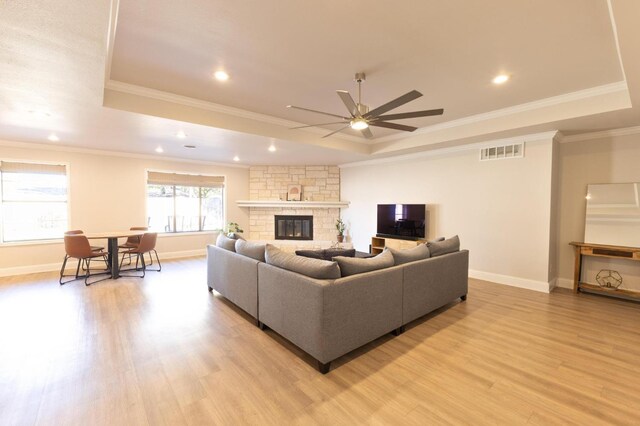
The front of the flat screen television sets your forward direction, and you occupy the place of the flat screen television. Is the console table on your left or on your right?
on your left

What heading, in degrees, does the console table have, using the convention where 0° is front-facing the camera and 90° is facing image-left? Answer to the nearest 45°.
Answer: approximately 45°

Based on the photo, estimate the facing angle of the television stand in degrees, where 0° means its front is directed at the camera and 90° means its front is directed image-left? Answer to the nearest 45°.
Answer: approximately 45°

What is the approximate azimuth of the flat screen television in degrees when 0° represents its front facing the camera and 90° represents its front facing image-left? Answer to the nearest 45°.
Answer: approximately 45°

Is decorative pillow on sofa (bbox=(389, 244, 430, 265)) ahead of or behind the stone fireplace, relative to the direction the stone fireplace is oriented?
ahead

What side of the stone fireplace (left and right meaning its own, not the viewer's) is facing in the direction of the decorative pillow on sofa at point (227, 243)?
front

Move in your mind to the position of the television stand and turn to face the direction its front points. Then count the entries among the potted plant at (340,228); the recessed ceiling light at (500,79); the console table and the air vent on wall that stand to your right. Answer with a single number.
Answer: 1

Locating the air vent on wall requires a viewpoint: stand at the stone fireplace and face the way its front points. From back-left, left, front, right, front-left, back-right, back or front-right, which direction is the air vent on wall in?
front-left

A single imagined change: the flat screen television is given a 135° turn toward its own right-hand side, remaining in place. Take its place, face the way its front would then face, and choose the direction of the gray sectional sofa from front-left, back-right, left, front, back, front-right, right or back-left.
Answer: back

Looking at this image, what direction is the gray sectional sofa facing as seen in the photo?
away from the camera
